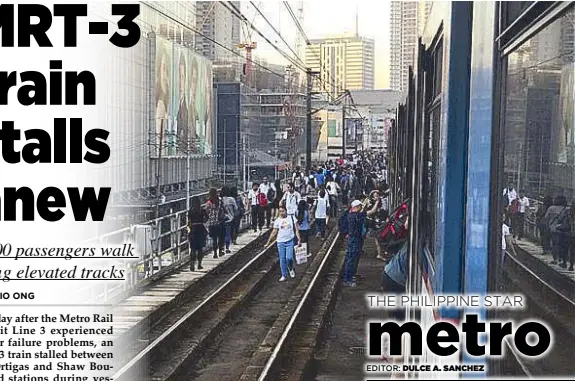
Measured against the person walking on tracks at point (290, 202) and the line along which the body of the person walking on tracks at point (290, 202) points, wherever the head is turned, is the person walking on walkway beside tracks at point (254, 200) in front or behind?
behind

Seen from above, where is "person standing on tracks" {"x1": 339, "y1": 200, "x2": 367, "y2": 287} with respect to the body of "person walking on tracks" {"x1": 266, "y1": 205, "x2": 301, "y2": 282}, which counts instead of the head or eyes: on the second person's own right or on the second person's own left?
on the second person's own left
